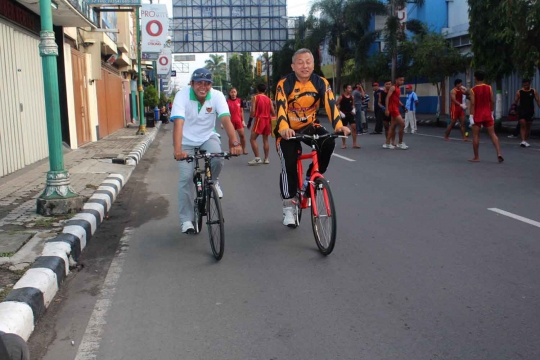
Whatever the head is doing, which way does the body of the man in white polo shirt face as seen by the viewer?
toward the camera

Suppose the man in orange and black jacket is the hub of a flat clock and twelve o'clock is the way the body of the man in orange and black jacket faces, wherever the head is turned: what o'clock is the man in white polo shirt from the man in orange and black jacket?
The man in white polo shirt is roughly at 3 o'clock from the man in orange and black jacket.

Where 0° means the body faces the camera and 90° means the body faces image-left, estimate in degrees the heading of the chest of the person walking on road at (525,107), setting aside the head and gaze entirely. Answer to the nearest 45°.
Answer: approximately 0°

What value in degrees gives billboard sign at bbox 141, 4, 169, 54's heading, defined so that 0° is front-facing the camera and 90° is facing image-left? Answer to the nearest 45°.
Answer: approximately 0°

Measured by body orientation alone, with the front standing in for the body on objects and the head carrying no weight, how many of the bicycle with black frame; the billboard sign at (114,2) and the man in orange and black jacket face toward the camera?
3

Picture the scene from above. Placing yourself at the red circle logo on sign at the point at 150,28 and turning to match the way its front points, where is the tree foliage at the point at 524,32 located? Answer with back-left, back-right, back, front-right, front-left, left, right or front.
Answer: front-left

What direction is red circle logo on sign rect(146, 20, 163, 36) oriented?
toward the camera

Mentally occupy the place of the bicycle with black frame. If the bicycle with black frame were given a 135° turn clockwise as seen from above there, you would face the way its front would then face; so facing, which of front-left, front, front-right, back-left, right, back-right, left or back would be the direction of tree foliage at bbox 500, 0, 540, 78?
right

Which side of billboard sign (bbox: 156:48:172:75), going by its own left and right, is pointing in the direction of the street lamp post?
front

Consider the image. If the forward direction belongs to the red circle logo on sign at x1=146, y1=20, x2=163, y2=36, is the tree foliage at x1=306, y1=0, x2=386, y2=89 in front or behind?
behind

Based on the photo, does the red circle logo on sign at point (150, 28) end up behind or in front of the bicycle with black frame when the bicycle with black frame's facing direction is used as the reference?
behind

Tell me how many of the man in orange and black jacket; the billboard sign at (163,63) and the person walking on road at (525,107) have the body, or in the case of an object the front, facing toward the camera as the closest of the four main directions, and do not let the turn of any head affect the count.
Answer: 3

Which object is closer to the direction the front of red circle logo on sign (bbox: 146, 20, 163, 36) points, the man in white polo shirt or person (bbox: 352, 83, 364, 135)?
the man in white polo shirt

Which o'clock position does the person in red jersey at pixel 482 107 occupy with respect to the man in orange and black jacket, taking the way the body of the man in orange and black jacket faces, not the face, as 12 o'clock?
The person in red jersey is roughly at 7 o'clock from the man in orange and black jacket.

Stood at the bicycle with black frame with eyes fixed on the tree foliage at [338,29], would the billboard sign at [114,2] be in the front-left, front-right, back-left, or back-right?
front-left
